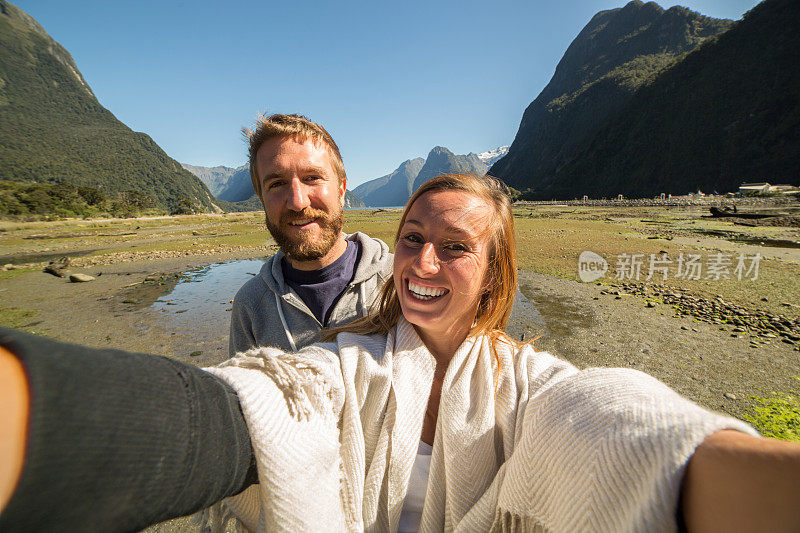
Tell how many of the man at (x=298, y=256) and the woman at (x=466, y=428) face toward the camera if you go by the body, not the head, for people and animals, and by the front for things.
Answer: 2

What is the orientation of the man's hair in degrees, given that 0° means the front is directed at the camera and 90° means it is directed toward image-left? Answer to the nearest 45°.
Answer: approximately 0°

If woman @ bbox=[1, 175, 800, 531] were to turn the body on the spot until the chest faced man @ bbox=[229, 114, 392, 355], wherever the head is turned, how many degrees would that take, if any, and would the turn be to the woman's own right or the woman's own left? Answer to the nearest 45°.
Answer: approximately 135° to the woman's own right

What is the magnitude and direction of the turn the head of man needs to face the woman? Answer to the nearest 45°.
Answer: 0° — it already faces them

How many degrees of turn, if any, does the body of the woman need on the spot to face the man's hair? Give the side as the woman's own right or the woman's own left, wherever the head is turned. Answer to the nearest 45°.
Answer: approximately 135° to the woman's own right
